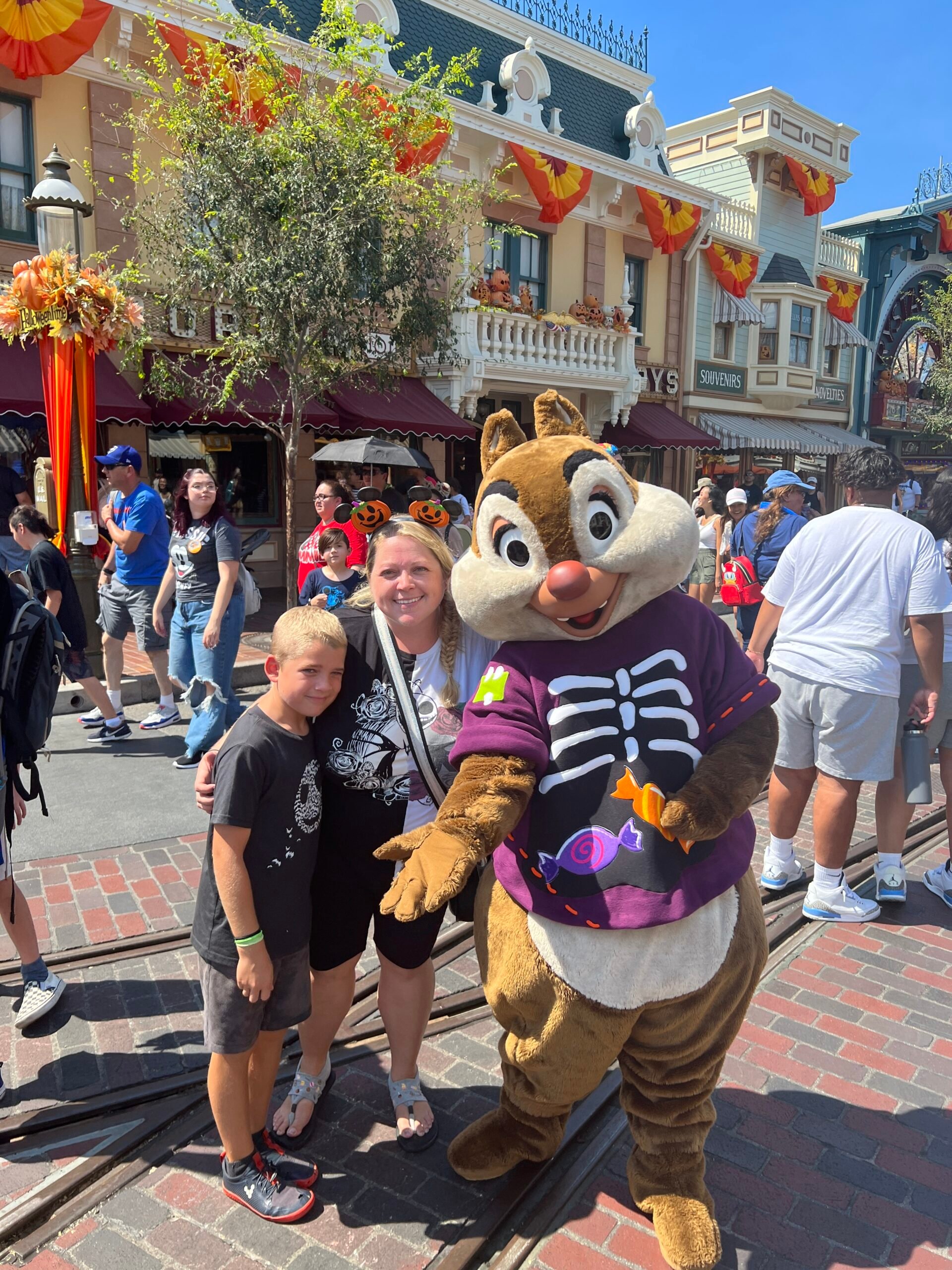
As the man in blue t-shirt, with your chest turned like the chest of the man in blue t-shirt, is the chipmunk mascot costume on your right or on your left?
on your left

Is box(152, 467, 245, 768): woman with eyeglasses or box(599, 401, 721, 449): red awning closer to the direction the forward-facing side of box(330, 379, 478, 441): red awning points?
the woman with eyeglasses

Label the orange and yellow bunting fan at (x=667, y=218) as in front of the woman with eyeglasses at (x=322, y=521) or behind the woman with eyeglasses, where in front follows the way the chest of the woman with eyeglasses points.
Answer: behind

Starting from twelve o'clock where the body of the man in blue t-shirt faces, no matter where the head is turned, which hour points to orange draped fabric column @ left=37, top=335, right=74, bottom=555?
The orange draped fabric column is roughly at 4 o'clock from the man in blue t-shirt.

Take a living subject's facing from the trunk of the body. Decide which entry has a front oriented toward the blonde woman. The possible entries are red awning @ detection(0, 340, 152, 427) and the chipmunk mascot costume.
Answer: the red awning

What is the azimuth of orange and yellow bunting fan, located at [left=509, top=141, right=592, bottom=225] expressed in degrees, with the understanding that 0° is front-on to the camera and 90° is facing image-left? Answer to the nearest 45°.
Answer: approximately 315°

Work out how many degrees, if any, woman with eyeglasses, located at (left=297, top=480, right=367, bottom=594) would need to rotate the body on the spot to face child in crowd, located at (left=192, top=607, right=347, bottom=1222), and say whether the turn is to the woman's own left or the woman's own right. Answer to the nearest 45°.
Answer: approximately 45° to the woman's own left

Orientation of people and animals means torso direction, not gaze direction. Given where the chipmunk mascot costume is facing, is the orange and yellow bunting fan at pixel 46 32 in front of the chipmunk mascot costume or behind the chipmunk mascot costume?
behind

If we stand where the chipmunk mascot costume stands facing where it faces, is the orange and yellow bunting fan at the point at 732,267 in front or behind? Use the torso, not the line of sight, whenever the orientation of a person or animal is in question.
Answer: behind

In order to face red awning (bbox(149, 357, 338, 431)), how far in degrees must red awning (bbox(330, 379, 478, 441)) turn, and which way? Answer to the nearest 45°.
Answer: approximately 90° to its right
